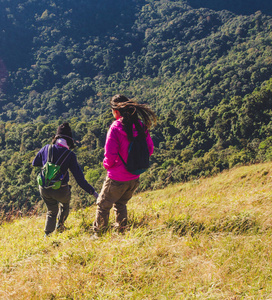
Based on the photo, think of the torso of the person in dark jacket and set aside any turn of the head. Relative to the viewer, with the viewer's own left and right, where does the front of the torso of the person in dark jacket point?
facing away from the viewer and to the right of the viewer

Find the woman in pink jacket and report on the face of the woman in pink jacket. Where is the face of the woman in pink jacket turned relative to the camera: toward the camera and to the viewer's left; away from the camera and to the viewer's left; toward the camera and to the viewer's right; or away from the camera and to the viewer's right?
away from the camera and to the viewer's left

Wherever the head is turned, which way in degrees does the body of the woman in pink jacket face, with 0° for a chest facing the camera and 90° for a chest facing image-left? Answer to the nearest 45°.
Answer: approximately 135°

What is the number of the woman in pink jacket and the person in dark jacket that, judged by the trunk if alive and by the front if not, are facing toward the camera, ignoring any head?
0

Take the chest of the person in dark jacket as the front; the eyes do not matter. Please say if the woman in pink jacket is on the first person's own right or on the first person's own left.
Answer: on the first person's own right

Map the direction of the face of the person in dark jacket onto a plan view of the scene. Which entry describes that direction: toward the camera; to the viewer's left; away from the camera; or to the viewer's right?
away from the camera

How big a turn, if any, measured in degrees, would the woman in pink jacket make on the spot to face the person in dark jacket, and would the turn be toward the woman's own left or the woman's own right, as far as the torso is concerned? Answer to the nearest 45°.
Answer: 0° — they already face them
